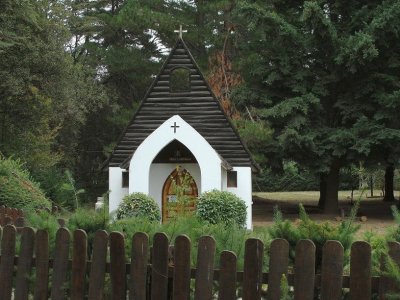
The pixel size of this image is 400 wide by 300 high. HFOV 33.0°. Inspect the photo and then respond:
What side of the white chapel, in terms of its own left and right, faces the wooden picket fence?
front

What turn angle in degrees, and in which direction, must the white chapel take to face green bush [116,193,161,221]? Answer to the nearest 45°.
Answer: approximately 45° to its right

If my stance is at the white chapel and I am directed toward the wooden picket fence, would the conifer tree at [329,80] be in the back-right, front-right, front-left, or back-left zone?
back-left

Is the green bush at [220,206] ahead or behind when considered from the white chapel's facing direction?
ahead

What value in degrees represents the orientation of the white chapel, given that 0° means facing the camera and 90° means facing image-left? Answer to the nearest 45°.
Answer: approximately 0°

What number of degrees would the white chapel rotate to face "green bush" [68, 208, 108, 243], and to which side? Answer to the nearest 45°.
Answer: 0° — it already faces it

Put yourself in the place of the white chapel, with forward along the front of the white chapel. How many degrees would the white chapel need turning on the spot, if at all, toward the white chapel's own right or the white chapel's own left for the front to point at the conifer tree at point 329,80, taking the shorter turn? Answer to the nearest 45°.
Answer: approximately 135° to the white chapel's own left
